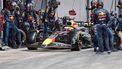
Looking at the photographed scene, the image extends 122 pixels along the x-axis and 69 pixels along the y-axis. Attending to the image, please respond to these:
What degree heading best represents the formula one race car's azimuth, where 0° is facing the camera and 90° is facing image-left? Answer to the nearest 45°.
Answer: approximately 45°
